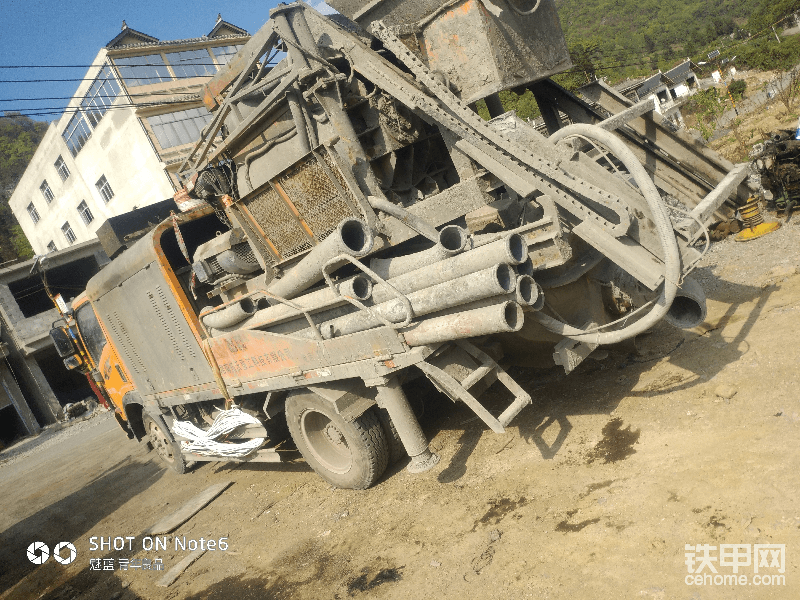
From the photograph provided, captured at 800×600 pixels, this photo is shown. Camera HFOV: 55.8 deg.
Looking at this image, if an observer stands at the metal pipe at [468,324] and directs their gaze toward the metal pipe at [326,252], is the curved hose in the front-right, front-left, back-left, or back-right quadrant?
back-right

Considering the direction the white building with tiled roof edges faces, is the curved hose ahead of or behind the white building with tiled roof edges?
ahead

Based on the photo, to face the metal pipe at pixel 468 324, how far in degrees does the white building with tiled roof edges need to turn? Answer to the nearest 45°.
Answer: approximately 45° to its right

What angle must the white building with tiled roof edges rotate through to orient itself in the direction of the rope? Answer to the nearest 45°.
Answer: approximately 45° to its right

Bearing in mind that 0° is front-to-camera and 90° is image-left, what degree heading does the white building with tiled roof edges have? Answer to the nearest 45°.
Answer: approximately 315°

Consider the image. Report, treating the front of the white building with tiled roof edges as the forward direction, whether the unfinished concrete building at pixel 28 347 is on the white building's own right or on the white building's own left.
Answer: on the white building's own right

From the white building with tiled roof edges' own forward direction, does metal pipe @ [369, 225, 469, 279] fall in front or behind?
in front

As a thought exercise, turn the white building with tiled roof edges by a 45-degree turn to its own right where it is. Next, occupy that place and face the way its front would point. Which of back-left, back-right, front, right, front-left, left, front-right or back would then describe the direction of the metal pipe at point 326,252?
front
